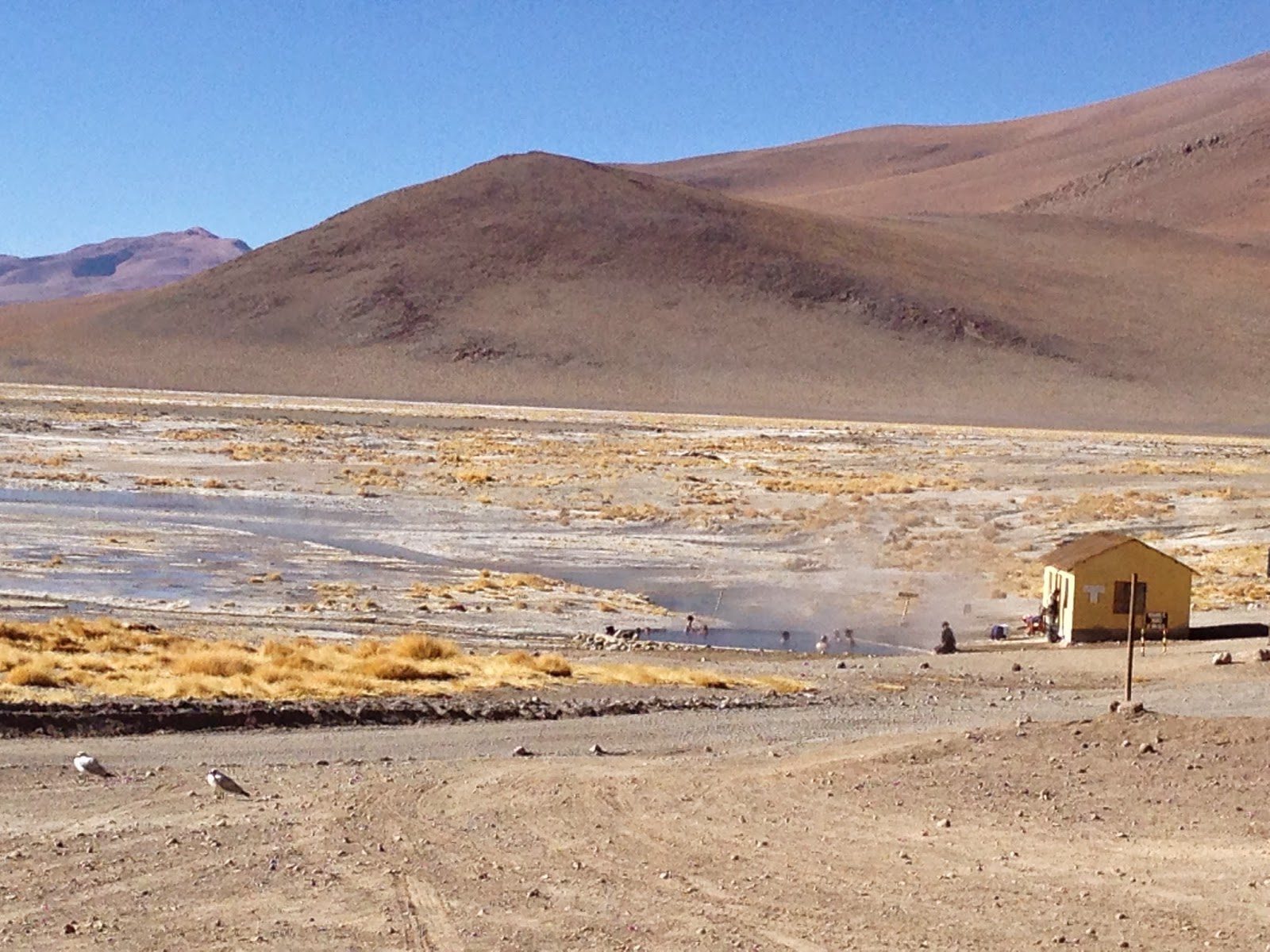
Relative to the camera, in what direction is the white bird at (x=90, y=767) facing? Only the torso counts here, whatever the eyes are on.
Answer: to the viewer's left

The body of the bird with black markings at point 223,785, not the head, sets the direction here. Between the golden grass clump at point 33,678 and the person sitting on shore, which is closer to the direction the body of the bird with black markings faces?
the golden grass clump

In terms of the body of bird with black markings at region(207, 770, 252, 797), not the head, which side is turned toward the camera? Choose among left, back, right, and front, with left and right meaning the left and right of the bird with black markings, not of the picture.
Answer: left

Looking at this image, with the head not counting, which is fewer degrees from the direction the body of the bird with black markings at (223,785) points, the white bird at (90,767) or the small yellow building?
the white bird

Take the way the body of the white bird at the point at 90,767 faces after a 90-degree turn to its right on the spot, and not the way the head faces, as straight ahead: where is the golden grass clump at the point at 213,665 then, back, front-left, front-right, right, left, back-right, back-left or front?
front

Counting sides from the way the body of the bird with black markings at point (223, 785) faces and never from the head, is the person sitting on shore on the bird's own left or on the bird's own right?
on the bird's own right
